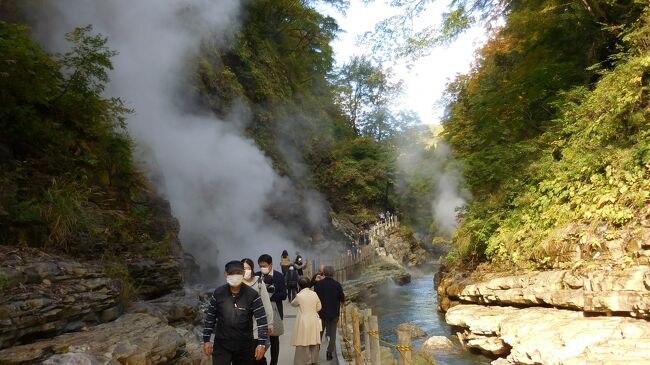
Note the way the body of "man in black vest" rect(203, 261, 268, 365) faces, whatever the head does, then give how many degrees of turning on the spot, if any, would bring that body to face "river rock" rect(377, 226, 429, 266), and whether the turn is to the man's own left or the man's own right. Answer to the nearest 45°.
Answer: approximately 135° to the man's own left

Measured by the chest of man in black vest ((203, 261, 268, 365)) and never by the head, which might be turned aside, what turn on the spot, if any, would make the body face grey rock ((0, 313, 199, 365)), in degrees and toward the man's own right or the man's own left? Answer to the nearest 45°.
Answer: approximately 135° to the man's own right

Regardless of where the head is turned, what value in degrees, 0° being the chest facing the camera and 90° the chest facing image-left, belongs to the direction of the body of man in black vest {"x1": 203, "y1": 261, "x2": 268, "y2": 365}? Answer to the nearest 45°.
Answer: approximately 0°
